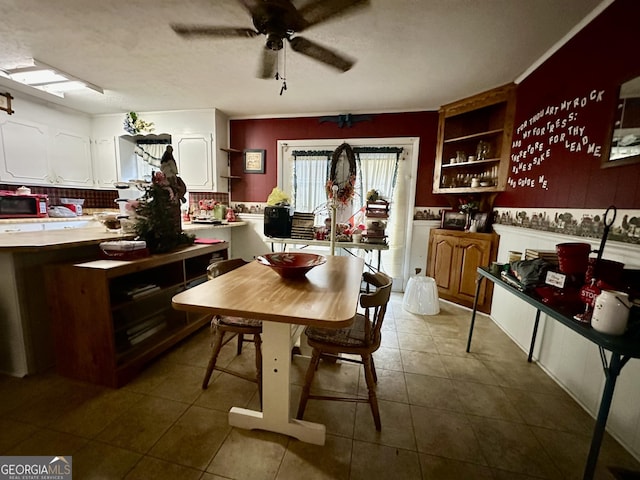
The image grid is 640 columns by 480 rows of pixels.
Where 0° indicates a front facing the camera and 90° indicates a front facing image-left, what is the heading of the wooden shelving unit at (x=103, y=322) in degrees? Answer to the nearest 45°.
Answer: approximately 315°

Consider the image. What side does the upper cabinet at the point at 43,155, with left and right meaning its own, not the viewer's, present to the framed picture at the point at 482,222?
front

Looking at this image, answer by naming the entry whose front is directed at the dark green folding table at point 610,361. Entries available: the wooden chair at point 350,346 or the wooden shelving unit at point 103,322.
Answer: the wooden shelving unit

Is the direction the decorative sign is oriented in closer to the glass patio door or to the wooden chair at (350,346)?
the wooden chair

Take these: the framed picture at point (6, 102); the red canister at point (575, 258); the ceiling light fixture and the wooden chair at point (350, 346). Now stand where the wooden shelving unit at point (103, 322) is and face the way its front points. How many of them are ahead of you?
2

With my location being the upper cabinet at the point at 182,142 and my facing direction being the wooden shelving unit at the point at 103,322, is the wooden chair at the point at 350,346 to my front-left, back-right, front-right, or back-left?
front-left

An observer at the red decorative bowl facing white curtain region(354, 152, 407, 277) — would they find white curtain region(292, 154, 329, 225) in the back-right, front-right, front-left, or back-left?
front-left

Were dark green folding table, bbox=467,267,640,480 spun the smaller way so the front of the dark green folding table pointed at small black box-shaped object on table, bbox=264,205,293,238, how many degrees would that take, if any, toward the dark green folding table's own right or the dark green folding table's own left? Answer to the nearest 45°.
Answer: approximately 45° to the dark green folding table's own right

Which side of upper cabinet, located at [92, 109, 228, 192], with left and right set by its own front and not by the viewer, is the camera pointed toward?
front

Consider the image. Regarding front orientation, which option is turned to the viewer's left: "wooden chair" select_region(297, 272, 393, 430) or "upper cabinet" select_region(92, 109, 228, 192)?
the wooden chair

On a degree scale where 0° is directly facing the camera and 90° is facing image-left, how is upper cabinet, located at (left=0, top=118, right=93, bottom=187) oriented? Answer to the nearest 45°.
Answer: approximately 315°

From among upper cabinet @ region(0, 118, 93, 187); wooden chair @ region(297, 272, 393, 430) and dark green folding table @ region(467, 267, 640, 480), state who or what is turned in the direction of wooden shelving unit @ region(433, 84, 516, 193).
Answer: the upper cabinet

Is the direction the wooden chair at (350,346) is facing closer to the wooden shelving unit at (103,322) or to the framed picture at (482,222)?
the wooden shelving unit

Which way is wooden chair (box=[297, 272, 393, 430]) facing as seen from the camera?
to the viewer's left
